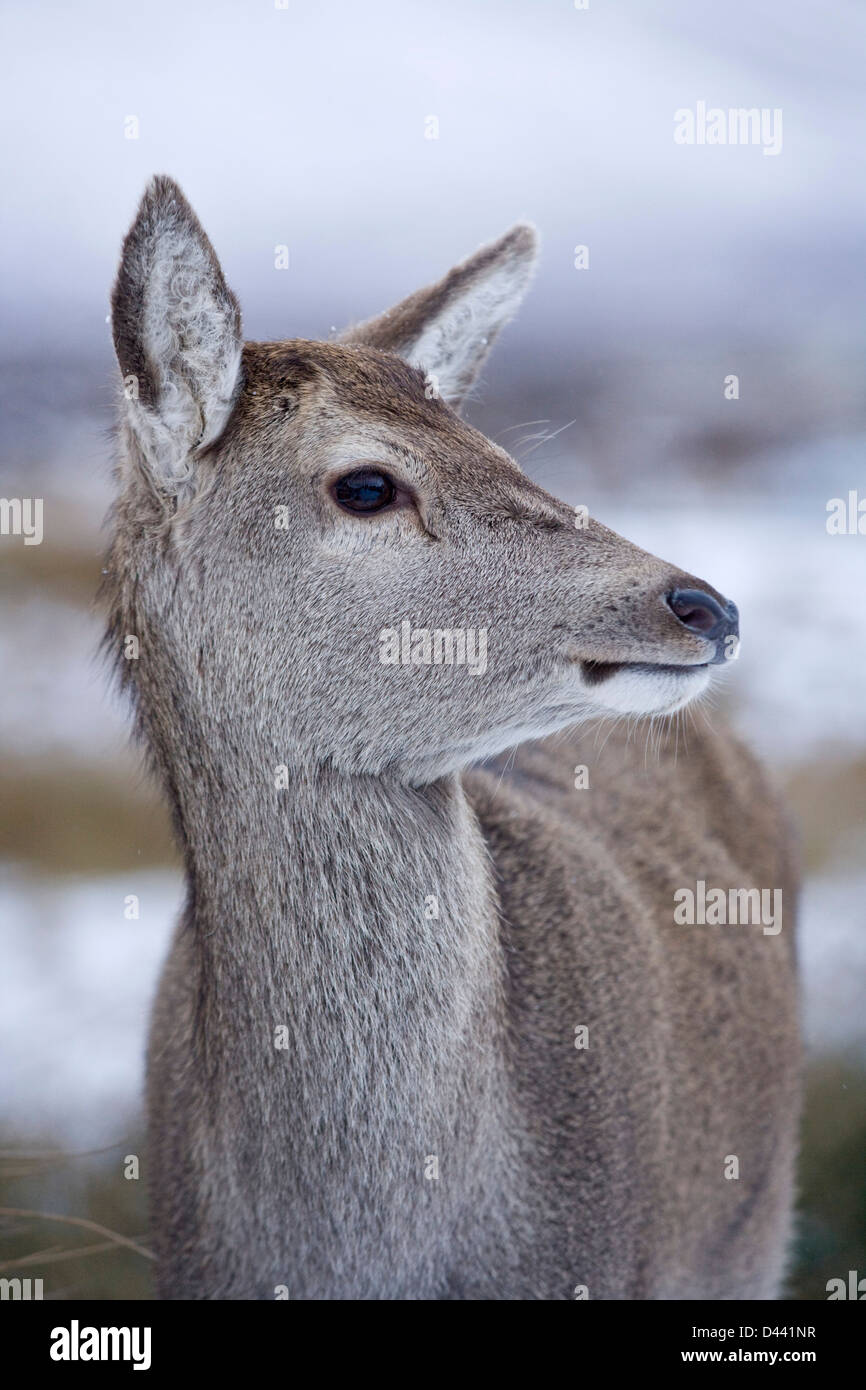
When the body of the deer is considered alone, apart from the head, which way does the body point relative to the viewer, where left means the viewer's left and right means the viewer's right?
facing the viewer and to the left of the viewer
